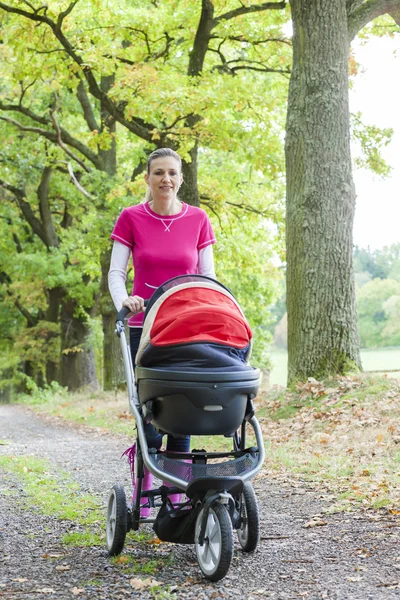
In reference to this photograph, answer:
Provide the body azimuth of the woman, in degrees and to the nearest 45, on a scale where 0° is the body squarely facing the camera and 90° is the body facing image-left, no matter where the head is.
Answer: approximately 0°

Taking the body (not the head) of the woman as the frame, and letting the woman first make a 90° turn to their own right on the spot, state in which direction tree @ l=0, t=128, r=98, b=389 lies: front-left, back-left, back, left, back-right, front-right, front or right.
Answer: right

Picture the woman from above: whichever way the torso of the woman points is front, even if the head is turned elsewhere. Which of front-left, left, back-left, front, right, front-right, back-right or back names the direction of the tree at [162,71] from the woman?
back
